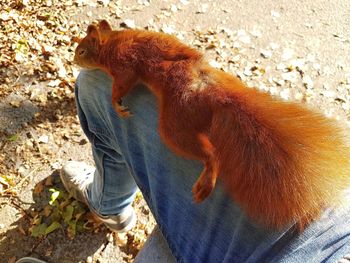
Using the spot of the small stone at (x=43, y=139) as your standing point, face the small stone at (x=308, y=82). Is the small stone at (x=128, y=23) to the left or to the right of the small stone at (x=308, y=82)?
left

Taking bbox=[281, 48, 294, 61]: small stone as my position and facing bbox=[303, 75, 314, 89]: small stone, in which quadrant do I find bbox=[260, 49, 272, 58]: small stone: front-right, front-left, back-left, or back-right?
back-right

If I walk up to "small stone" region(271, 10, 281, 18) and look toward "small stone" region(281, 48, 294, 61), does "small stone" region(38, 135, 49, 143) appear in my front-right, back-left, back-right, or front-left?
front-right

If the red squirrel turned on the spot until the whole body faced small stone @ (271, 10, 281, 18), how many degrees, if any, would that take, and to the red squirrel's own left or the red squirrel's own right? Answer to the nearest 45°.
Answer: approximately 45° to the red squirrel's own right

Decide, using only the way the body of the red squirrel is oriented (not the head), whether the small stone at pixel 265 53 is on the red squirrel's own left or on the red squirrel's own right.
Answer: on the red squirrel's own right

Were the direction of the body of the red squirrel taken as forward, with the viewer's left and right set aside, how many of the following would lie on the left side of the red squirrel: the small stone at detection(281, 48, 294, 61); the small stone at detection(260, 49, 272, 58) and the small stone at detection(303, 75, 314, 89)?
0

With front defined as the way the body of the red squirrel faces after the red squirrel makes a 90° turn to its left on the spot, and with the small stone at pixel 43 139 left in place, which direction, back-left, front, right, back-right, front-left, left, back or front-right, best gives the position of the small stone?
right

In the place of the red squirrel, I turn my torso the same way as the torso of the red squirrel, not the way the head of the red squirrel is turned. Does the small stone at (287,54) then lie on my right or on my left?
on my right

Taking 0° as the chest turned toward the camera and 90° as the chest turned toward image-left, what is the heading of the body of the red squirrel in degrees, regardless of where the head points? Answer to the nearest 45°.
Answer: approximately 135°

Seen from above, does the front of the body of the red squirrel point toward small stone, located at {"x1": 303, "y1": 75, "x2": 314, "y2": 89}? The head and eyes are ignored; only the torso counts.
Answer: no

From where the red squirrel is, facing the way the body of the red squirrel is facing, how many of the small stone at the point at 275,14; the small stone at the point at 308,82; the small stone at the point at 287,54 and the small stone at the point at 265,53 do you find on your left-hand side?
0
